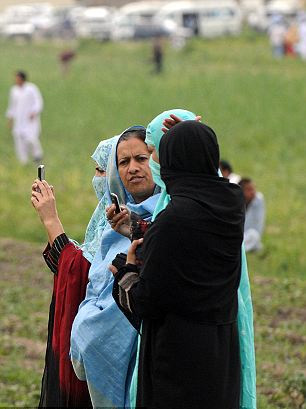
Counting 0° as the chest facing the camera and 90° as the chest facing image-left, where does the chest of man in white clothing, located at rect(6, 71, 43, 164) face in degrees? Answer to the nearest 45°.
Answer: approximately 45°

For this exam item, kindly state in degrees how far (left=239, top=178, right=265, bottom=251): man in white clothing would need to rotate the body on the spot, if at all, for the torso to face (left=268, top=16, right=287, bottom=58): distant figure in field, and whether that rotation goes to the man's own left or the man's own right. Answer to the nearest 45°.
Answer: approximately 90° to the man's own right

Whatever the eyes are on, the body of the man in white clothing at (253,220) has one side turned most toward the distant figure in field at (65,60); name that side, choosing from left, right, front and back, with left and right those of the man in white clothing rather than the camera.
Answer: right

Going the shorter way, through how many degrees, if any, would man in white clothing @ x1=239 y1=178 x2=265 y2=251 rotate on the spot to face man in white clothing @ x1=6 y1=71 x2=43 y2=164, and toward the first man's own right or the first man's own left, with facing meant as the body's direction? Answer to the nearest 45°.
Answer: approximately 45° to the first man's own right

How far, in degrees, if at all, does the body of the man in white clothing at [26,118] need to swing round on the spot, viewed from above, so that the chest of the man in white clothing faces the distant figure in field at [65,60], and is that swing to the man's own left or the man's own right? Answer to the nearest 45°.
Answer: approximately 135° to the man's own right

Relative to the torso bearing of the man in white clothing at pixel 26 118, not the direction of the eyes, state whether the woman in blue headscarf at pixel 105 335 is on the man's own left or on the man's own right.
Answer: on the man's own left

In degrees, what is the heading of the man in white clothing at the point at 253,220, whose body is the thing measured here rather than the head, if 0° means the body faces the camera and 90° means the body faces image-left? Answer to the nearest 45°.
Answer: approximately 90°
